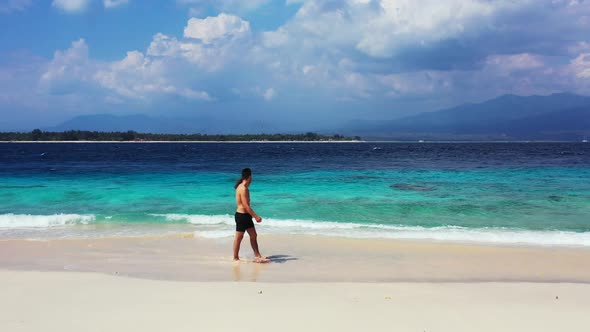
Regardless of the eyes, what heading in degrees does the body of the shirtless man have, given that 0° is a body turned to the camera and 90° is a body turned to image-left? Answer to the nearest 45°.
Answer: approximately 270°
